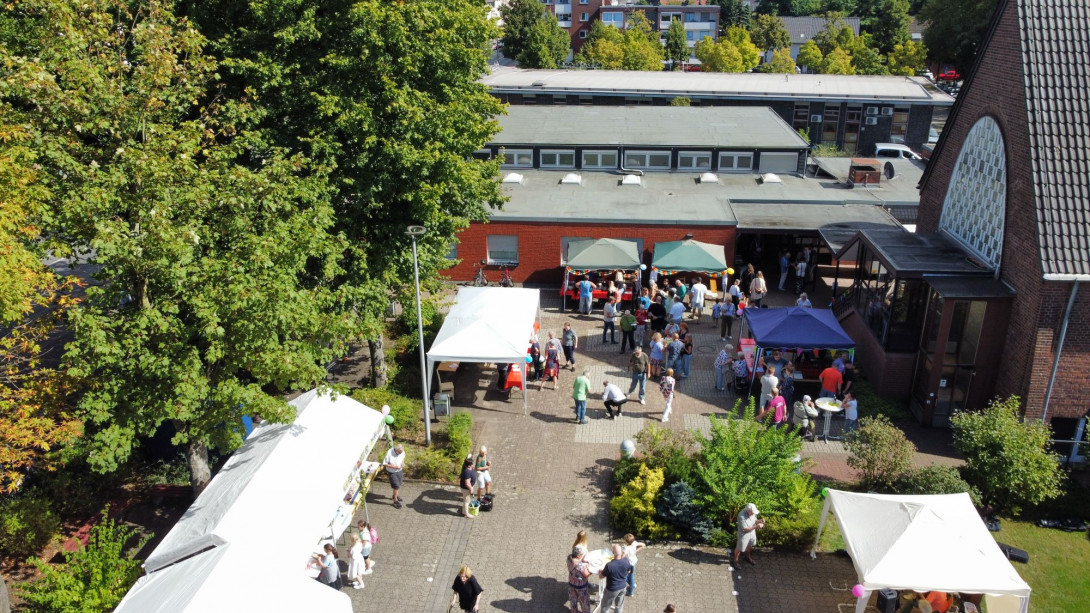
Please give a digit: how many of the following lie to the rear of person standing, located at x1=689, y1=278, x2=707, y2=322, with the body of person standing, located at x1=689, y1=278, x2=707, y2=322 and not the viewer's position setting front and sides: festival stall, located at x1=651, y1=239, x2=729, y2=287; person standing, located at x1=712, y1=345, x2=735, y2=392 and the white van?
1

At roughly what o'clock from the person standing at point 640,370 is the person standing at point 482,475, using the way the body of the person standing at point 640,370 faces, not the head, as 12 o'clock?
the person standing at point 482,475 is roughly at 1 o'clock from the person standing at point 640,370.

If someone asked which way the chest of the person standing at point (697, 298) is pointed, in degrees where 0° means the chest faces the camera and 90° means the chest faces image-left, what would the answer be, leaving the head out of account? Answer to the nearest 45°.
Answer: approximately 180°

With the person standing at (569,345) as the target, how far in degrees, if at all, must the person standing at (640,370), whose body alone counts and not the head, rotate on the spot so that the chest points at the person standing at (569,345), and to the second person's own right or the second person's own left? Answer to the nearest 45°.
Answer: approximately 135° to the second person's own right

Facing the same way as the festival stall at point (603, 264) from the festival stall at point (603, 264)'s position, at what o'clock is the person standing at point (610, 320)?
The person standing is roughly at 12 o'clock from the festival stall.

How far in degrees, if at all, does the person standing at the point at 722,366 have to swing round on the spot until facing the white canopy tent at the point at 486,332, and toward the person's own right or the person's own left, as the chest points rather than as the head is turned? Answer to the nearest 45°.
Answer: approximately 135° to the person's own right

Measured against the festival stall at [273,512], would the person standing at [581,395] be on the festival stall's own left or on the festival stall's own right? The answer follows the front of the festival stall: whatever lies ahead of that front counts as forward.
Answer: on the festival stall's own left

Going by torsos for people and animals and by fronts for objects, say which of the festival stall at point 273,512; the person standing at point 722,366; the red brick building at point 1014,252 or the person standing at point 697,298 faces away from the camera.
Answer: the person standing at point 697,298

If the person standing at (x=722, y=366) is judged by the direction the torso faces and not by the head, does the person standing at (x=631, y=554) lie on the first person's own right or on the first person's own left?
on the first person's own right

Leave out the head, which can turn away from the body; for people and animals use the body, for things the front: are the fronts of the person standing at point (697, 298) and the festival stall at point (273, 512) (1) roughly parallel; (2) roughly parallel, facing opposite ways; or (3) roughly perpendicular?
roughly perpendicular

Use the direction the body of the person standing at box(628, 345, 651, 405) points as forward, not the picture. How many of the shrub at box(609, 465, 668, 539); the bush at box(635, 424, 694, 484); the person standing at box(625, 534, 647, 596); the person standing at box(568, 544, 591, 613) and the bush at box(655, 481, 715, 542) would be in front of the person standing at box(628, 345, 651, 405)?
5

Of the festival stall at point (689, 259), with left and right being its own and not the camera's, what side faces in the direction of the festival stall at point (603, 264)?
right

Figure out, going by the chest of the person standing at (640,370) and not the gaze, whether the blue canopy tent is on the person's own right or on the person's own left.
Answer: on the person's own left

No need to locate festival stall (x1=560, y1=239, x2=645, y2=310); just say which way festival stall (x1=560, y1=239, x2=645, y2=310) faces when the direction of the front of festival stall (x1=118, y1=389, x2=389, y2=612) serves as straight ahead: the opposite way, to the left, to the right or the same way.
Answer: to the right
